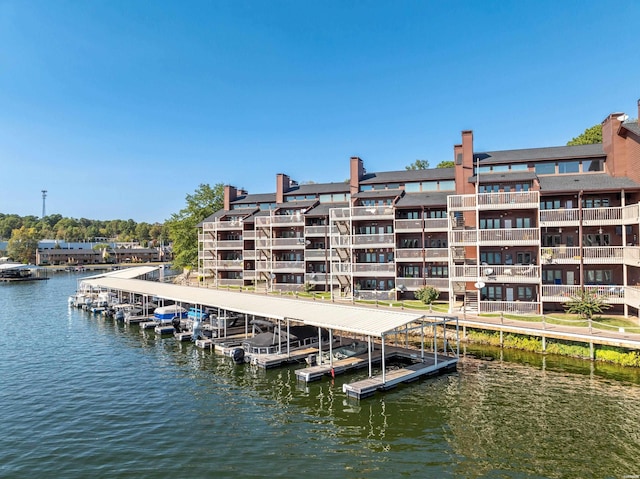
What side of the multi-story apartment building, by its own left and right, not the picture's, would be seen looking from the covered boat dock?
front

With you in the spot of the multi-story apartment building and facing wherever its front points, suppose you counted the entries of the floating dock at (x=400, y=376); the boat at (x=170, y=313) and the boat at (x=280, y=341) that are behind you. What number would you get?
0

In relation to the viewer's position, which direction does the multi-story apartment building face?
facing the viewer and to the left of the viewer

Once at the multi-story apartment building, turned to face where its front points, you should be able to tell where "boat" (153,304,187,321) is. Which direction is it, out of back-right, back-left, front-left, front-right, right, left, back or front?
front-right

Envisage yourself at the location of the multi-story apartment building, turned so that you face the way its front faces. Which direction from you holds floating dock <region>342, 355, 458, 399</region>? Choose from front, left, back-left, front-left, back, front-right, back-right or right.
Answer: front

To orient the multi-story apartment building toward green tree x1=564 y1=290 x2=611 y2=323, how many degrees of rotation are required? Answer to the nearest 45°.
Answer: approximately 90° to its left

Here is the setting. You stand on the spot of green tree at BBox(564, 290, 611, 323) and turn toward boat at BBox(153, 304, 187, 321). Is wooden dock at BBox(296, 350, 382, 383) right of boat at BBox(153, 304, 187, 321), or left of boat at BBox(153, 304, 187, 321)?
left

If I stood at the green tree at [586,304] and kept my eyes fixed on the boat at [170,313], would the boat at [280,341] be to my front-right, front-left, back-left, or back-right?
front-left

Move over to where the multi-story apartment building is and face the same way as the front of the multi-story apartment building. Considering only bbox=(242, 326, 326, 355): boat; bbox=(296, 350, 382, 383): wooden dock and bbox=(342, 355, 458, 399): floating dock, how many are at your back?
0

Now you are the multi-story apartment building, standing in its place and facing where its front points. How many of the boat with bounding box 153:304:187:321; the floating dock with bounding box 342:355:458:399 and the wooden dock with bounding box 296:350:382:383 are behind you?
0

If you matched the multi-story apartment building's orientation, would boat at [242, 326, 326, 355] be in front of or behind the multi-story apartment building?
in front

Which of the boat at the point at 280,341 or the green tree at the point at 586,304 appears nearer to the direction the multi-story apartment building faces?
the boat

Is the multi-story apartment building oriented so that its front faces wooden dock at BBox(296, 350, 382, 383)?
yes

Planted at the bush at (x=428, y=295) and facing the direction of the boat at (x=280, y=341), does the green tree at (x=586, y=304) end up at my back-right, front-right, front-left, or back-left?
back-left

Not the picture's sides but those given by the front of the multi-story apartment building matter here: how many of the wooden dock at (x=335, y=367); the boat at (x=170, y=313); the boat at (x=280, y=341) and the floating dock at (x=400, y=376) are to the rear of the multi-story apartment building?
0

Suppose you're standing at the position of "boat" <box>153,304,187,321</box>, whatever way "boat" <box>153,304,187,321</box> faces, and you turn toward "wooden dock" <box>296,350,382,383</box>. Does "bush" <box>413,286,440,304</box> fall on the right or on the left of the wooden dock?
left
